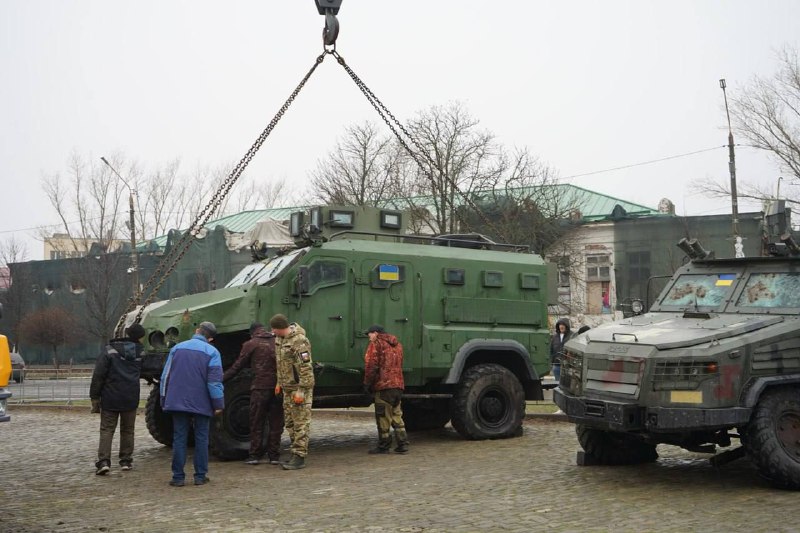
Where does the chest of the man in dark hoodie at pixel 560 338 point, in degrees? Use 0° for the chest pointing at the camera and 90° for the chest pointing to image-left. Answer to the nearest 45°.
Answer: approximately 0°

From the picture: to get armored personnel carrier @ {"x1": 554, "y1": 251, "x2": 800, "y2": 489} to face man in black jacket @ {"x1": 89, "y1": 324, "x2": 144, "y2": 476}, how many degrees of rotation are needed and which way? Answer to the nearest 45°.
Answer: approximately 45° to its right

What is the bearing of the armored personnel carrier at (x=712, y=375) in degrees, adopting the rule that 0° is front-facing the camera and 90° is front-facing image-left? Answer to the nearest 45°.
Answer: approximately 45°

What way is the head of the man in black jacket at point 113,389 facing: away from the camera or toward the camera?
away from the camera

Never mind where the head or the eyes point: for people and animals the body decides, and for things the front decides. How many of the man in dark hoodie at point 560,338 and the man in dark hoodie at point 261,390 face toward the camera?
1

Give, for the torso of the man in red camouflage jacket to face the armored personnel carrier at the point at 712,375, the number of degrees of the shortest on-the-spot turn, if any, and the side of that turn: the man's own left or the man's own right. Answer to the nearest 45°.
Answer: approximately 180°

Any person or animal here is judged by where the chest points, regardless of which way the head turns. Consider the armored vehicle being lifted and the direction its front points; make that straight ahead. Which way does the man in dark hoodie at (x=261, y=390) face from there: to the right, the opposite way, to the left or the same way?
to the right
